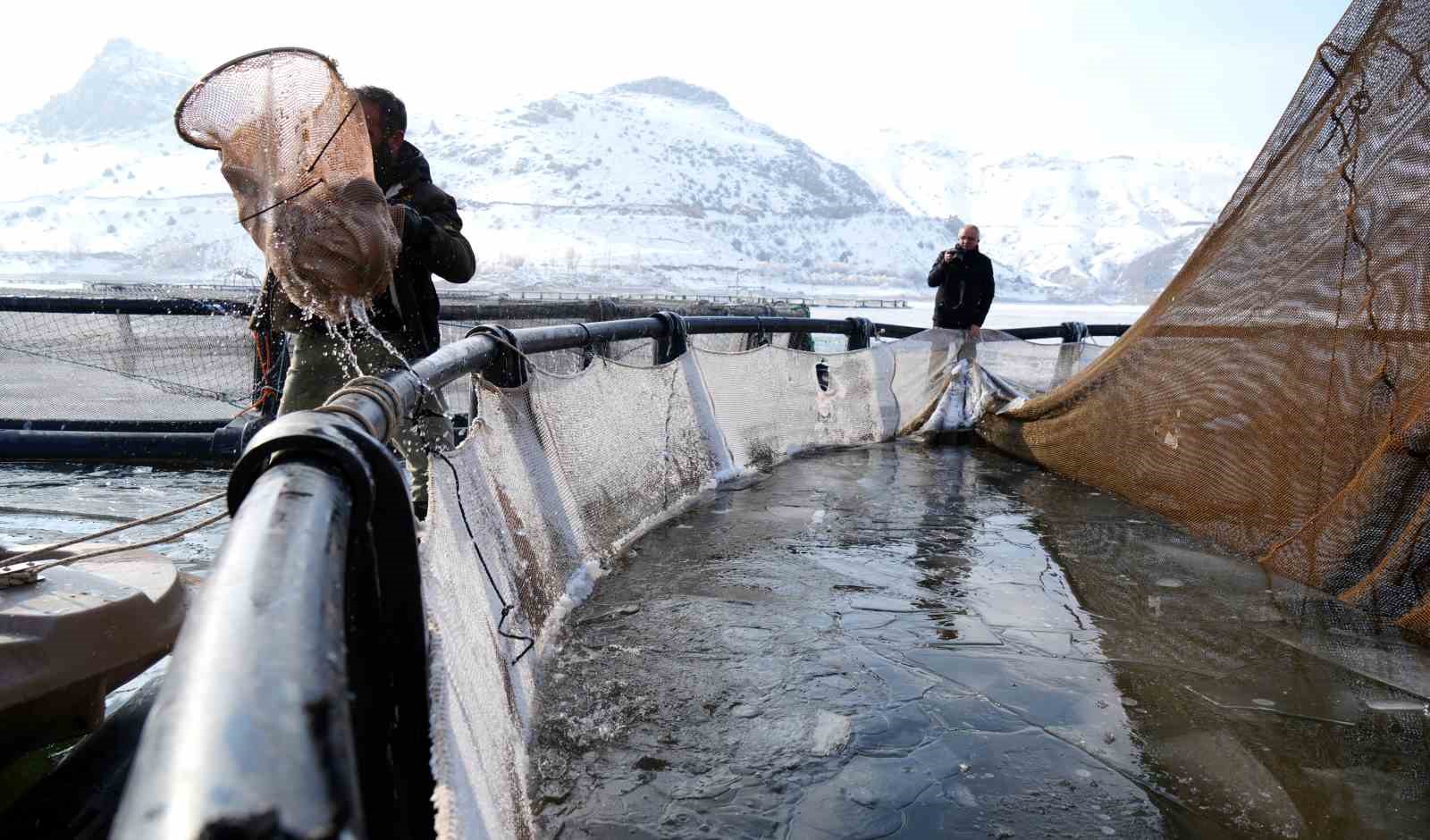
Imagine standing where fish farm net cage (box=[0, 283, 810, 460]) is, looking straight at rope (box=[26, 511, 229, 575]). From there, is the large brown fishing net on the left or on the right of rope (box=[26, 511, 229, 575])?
left

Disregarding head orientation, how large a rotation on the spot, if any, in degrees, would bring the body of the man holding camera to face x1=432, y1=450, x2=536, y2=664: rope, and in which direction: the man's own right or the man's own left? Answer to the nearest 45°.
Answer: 0° — they already face it

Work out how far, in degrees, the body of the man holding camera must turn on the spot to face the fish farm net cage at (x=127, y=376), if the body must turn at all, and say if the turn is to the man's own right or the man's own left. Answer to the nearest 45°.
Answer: approximately 45° to the man's own right

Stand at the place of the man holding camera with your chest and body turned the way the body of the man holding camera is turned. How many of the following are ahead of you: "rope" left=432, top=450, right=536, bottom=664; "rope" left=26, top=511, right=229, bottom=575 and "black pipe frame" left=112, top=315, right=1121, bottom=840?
3

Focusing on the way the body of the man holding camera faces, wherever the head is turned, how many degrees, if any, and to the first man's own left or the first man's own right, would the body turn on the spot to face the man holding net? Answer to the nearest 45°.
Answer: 0° — they already face them

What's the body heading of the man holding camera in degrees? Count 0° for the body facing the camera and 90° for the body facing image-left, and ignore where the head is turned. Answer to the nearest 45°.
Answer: approximately 0°
